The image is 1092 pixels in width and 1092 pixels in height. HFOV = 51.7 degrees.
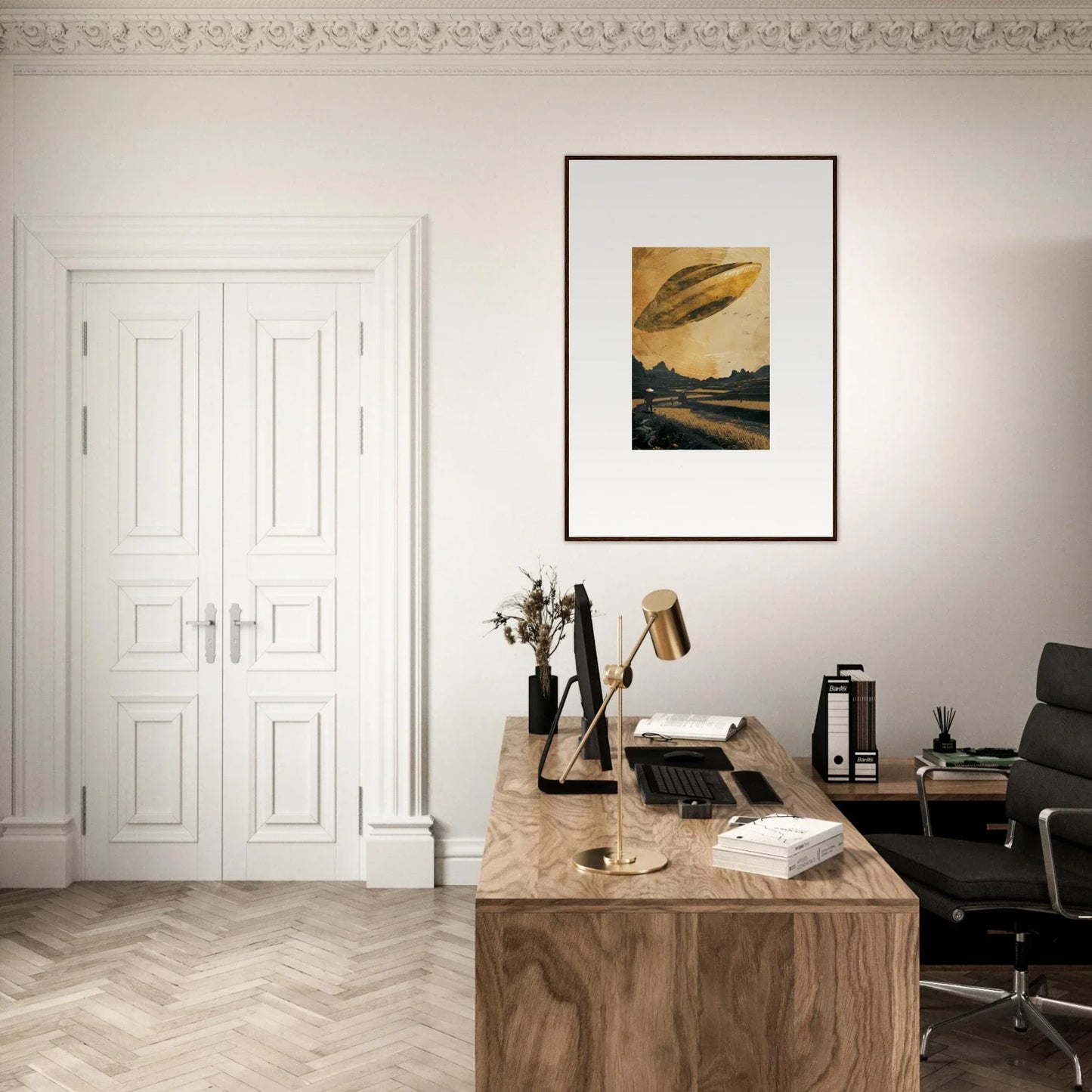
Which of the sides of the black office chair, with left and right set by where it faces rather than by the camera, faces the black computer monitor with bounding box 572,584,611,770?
front

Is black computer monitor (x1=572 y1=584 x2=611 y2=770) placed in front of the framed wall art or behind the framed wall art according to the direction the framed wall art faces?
in front

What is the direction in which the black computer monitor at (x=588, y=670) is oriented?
to the viewer's right

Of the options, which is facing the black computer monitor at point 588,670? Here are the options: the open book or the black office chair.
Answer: the black office chair

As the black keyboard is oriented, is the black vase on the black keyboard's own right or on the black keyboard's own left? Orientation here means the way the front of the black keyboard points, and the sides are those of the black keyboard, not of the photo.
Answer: on the black keyboard's own left

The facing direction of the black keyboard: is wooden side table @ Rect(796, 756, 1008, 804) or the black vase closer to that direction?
the wooden side table

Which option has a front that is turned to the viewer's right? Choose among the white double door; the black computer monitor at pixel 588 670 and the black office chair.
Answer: the black computer monitor

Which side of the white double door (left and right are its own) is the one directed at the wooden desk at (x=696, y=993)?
front

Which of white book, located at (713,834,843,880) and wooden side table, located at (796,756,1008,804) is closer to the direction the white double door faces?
the white book

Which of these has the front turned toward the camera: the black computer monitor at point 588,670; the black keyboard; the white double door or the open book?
the white double door

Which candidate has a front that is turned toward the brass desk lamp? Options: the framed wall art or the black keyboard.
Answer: the framed wall art

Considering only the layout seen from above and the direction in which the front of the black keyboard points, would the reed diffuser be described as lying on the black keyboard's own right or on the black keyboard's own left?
on the black keyboard's own left

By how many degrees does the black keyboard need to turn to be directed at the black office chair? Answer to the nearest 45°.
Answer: approximately 45° to its left

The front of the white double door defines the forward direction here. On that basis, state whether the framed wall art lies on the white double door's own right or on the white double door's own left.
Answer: on the white double door's own left
